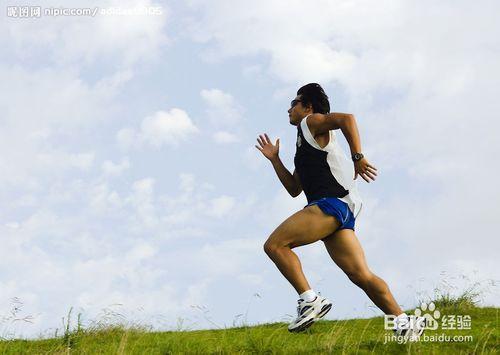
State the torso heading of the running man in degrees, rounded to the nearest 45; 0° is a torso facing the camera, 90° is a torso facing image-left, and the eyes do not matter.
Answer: approximately 90°

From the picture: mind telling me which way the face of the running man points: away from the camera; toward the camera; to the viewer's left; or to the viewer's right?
to the viewer's left
